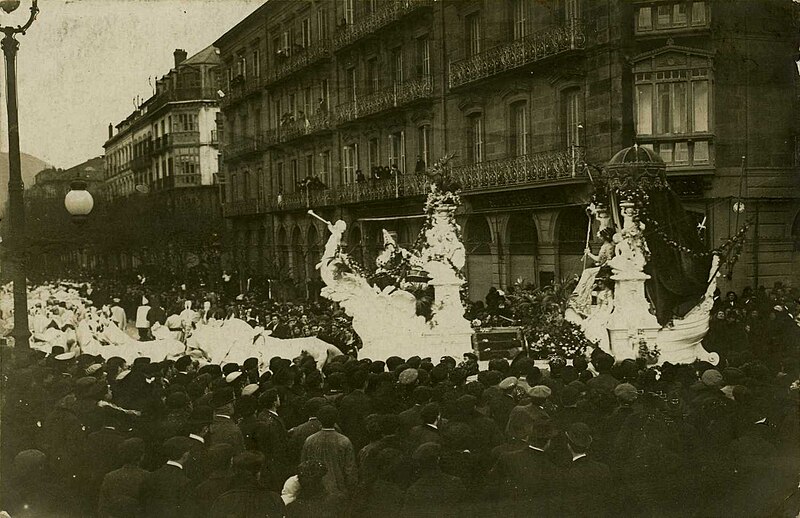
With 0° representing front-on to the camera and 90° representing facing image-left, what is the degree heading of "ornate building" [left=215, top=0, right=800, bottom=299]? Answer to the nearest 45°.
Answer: approximately 45°

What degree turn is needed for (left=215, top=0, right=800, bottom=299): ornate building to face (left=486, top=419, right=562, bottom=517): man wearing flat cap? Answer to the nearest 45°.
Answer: approximately 45° to its left

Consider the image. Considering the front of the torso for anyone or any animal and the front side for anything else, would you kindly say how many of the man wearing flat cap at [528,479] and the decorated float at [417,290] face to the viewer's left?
1

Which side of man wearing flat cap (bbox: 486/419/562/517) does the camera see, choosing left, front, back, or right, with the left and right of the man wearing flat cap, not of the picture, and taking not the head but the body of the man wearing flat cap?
back

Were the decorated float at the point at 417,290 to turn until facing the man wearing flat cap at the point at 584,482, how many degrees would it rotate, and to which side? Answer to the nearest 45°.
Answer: approximately 90° to its left

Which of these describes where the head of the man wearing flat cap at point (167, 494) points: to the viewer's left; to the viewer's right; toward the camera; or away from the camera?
away from the camera

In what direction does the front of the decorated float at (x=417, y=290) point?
to the viewer's left
